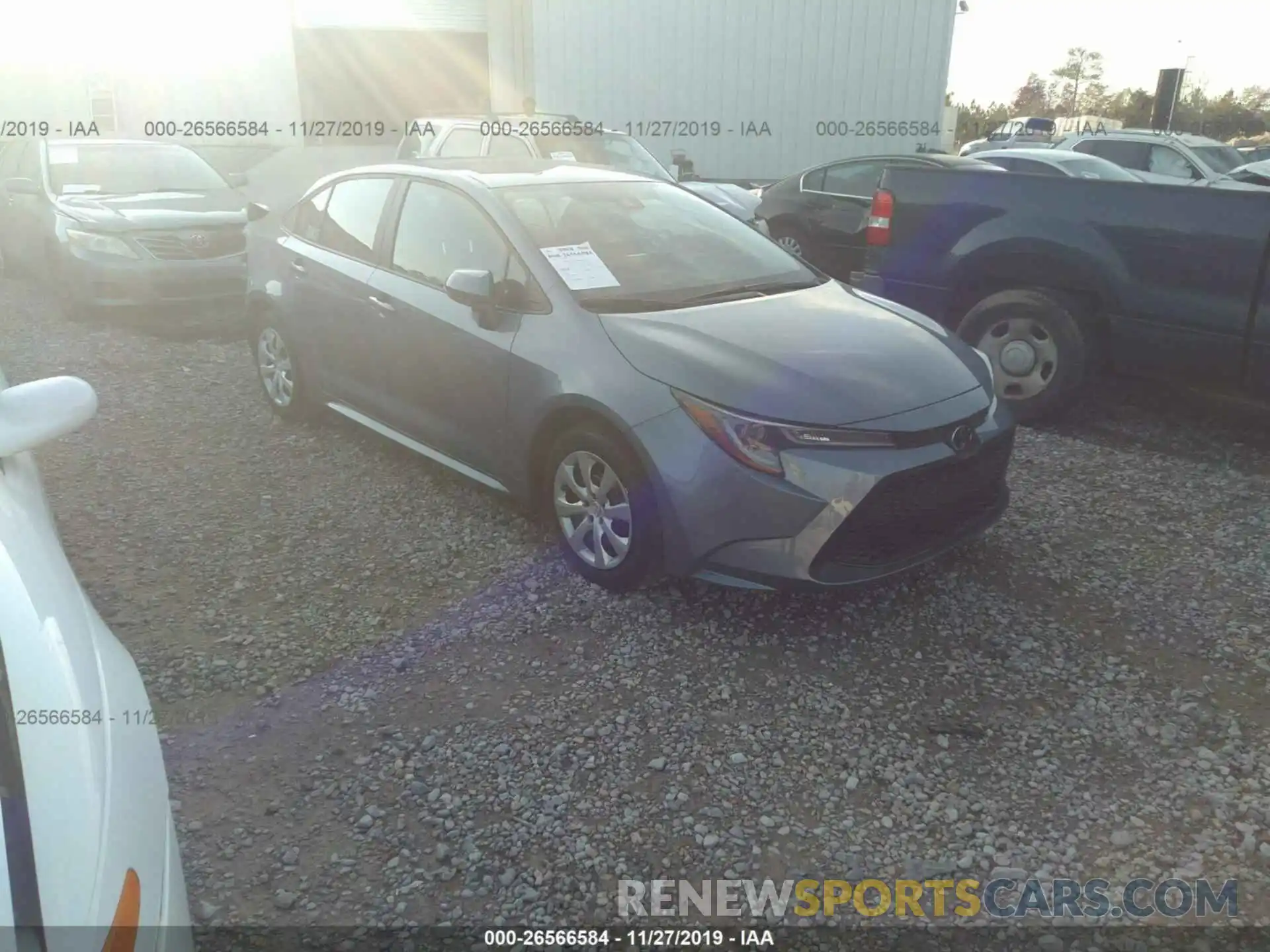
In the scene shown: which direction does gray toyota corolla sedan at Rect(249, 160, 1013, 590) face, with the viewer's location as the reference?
facing the viewer and to the right of the viewer
